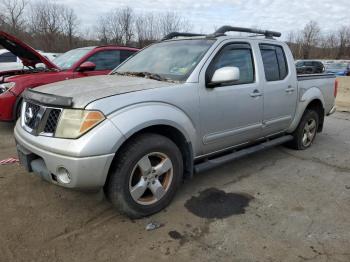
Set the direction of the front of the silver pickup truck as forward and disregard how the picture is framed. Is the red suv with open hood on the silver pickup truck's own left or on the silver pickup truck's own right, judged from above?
on the silver pickup truck's own right

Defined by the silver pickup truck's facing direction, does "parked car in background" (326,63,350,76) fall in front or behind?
behind

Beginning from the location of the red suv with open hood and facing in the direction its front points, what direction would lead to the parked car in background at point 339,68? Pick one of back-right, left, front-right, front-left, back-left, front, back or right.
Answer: back

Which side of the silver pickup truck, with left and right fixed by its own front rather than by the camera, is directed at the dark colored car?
back

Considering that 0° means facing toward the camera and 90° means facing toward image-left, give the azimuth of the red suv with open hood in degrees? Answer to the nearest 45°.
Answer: approximately 45°

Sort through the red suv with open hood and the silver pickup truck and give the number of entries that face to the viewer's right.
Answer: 0

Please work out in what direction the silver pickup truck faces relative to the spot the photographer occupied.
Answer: facing the viewer and to the left of the viewer
